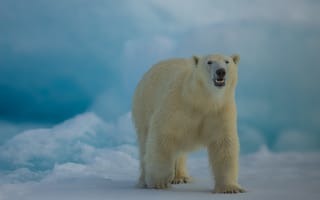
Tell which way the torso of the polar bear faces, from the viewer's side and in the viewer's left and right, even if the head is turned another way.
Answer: facing the viewer and to the right of the viewer
